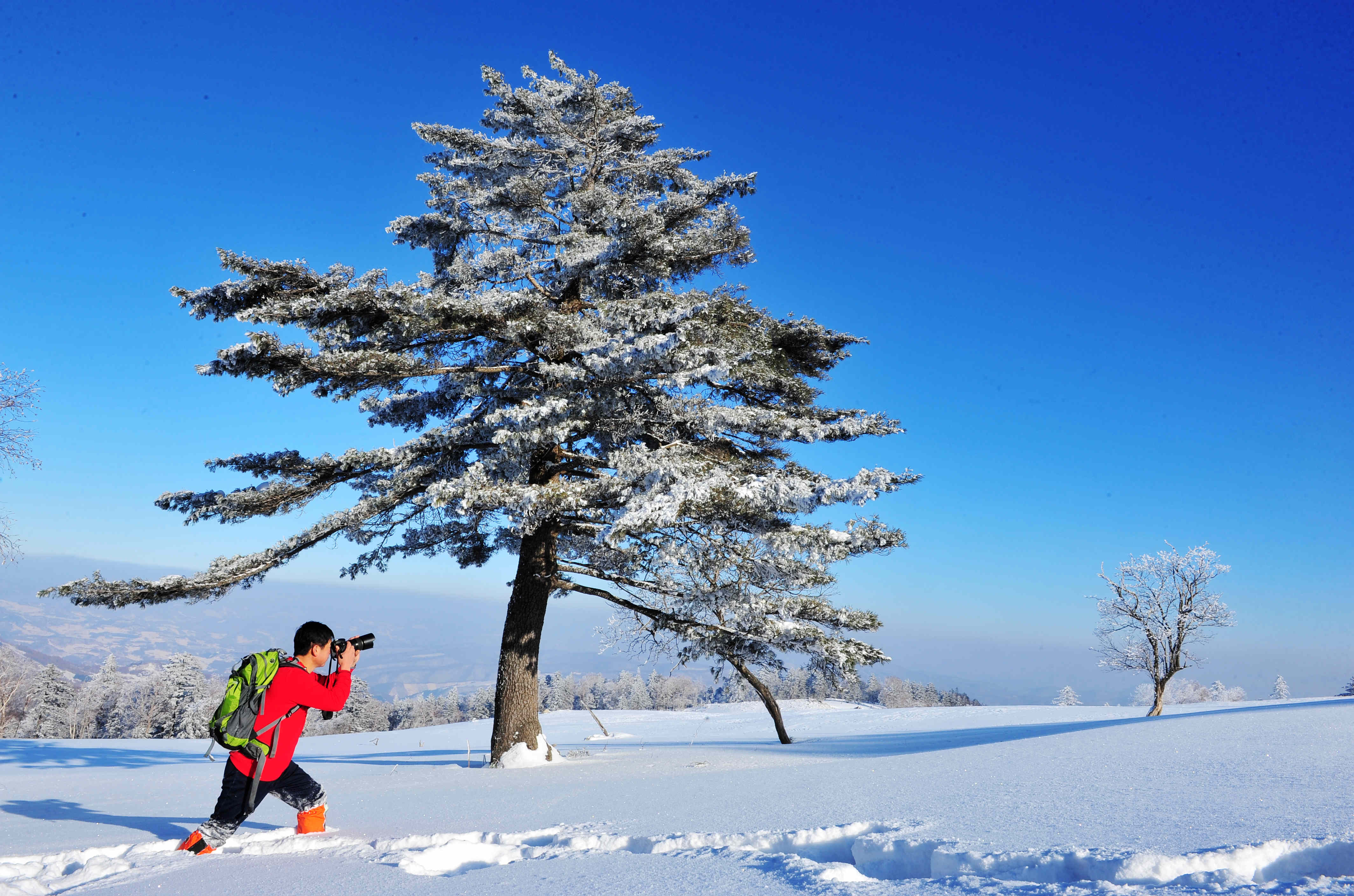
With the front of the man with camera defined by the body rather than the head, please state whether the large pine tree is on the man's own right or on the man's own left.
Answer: on the man's own left

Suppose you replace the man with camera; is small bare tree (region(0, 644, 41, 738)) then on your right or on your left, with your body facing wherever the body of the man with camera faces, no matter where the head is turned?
on your left

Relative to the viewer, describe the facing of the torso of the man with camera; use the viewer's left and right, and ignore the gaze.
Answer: facing to the right of the viewer

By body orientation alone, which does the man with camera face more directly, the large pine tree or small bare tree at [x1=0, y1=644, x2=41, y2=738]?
the large pine tree

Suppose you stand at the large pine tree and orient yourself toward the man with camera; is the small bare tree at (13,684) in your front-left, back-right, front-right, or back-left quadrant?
back-right

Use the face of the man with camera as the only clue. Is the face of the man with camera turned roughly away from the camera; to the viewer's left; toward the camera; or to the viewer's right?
to the viewer's right
